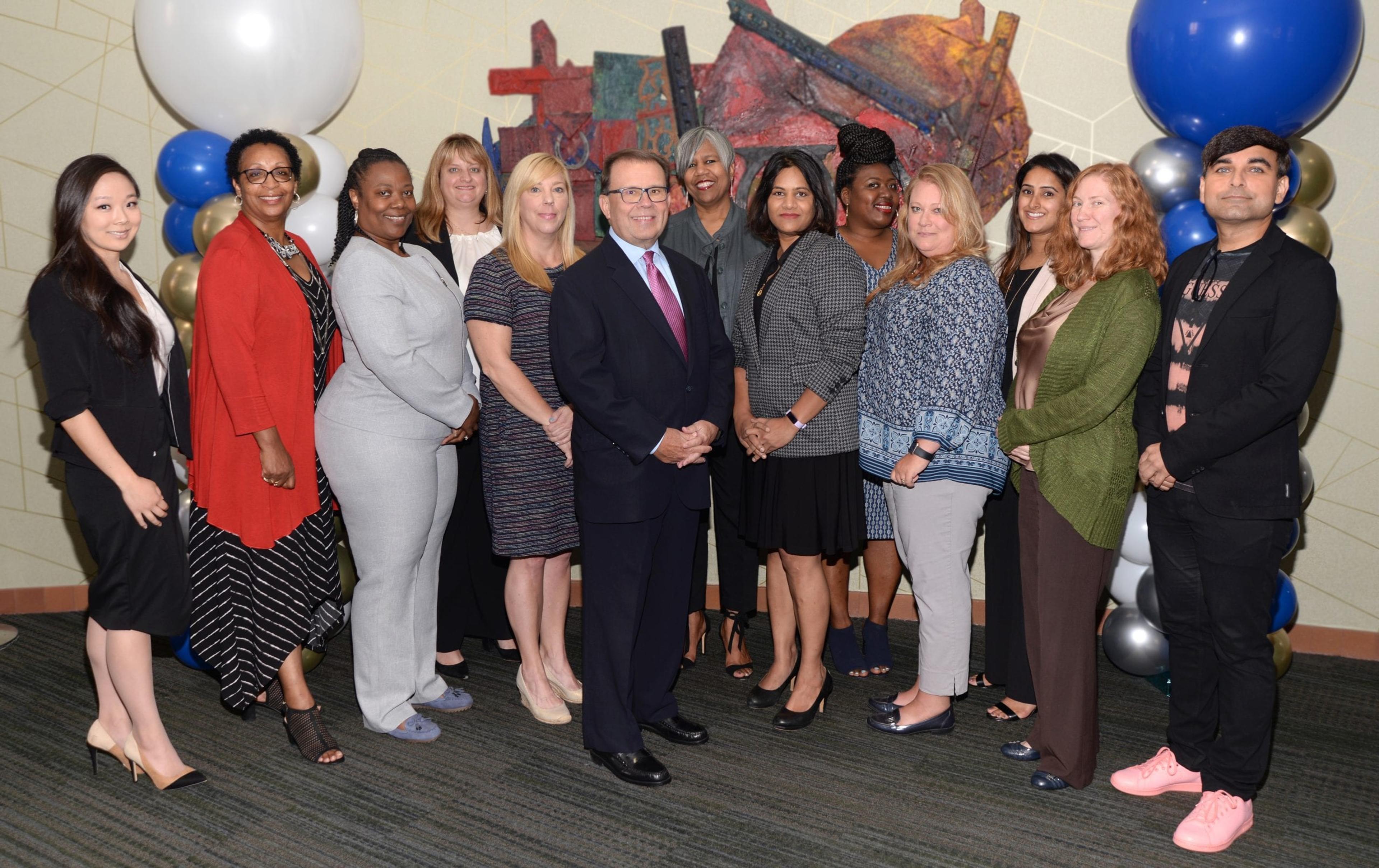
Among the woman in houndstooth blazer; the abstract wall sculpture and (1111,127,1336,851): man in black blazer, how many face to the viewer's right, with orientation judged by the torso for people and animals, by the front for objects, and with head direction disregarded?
0

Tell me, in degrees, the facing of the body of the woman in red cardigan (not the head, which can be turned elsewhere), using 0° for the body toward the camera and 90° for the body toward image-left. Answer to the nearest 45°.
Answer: approximately 315°

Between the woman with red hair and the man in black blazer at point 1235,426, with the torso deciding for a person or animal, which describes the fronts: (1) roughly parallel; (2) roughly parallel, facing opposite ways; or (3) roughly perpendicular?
roughly parallel

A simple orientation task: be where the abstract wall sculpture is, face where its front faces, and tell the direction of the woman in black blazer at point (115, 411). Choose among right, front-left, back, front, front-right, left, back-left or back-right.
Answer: front-right

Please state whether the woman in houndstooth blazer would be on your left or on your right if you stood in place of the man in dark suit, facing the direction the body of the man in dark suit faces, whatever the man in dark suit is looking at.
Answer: on your left

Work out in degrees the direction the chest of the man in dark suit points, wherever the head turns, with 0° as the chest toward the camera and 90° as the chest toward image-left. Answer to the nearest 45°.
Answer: approximately 315°

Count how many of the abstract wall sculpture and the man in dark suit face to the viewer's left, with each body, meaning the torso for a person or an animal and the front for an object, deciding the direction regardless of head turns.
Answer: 0

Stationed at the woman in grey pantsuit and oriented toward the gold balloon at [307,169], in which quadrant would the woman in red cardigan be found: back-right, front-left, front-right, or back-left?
front-left

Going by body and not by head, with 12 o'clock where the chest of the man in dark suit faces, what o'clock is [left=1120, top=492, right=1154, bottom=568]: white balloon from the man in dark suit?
The white balloon is roughly at 10 o'clock from the man in dark suit.

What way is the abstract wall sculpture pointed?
toward the camera

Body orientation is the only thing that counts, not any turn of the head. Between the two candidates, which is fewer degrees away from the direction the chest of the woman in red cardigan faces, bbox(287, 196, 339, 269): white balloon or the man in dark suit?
the man in dark suit

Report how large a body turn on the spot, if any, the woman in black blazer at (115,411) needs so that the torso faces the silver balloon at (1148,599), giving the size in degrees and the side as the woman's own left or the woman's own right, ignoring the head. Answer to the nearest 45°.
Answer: approximately 45° to the woman's own left

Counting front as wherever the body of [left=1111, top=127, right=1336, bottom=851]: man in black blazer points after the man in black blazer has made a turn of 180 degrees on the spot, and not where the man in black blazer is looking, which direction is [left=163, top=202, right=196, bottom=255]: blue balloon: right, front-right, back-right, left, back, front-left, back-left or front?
back-left

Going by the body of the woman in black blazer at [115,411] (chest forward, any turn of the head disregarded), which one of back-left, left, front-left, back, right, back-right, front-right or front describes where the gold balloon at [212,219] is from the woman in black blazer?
back-left

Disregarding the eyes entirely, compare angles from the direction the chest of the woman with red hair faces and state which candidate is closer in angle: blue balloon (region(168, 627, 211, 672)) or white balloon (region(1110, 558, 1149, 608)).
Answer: the blue balloon

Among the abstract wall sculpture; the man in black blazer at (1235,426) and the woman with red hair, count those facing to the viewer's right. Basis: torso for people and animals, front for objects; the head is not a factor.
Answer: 0
